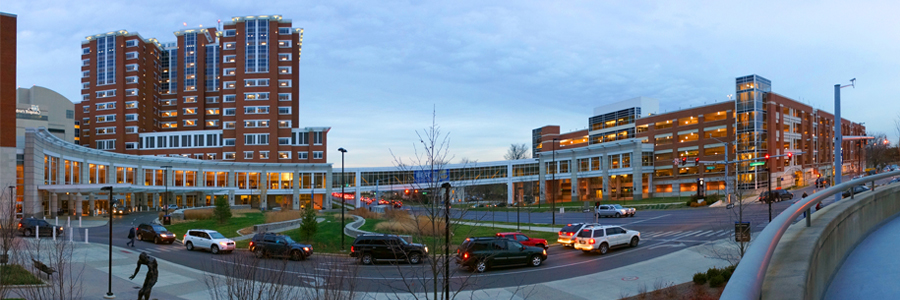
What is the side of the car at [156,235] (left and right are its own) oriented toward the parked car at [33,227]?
back

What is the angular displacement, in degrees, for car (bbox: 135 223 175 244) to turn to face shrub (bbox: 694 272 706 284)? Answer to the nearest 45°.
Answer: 0° — it already faces it

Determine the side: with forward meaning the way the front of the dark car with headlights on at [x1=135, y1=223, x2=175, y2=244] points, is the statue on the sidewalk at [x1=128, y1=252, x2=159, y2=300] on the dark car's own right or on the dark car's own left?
on the dark car's own right

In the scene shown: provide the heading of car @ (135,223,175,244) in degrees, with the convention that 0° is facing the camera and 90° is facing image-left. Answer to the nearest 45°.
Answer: approximately 315°

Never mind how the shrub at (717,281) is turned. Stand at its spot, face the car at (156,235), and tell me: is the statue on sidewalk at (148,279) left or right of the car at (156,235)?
left
